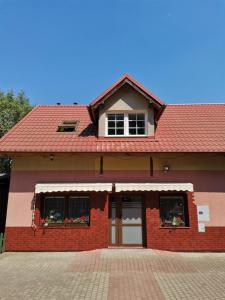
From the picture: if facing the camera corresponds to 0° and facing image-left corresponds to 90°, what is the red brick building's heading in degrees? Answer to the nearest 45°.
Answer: approximately 0°

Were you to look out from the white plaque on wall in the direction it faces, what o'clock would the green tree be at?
The green tree is roughly at 4 o'clock from the white plaque on wall.

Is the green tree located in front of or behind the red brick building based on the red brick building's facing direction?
behind
